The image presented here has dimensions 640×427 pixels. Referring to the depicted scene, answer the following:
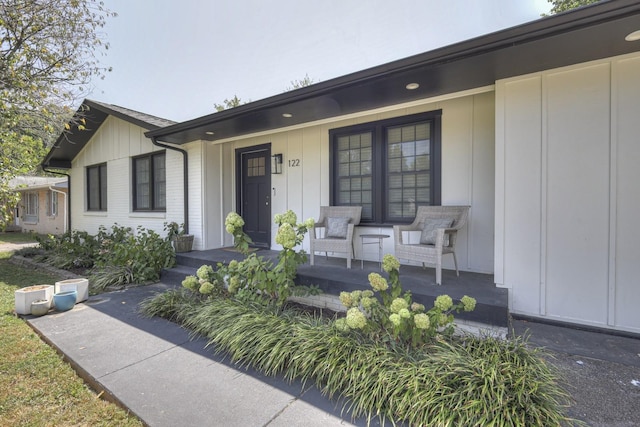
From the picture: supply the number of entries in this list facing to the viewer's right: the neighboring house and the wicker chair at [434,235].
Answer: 0

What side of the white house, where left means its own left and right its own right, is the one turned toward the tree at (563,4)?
back

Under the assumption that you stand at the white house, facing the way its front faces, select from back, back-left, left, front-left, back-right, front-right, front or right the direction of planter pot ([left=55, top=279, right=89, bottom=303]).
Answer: front-right

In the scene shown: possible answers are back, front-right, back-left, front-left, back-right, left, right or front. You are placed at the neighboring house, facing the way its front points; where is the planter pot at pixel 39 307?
front-left

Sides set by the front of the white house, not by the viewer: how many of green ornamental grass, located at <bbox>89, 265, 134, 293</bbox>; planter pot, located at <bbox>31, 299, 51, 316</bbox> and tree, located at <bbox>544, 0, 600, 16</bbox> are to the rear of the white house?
1

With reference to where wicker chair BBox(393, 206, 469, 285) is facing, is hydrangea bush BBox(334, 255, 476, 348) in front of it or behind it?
in front

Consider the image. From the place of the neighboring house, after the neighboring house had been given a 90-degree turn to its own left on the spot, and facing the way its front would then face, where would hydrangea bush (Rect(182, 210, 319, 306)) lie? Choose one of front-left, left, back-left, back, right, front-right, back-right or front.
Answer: front-right

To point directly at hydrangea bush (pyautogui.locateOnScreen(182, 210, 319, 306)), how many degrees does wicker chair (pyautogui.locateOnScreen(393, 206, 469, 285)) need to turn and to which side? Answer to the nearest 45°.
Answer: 0° — it already faces it

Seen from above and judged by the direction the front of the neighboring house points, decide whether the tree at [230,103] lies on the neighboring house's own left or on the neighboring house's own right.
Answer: on the neighboring house's own left

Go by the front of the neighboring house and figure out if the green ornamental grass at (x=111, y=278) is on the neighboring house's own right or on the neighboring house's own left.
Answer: on the neighboring house's own left

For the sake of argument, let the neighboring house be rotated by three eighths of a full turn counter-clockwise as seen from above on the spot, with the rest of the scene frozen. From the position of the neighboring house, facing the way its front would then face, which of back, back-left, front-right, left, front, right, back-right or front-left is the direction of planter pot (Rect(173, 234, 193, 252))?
right

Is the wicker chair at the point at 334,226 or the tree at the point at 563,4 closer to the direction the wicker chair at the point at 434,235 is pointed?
the wicker chair

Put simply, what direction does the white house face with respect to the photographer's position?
facing the viewer and to the left of the viewer

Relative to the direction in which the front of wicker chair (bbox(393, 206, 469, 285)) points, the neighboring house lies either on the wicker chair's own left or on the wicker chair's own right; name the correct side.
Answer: on the wicker chair's own right
